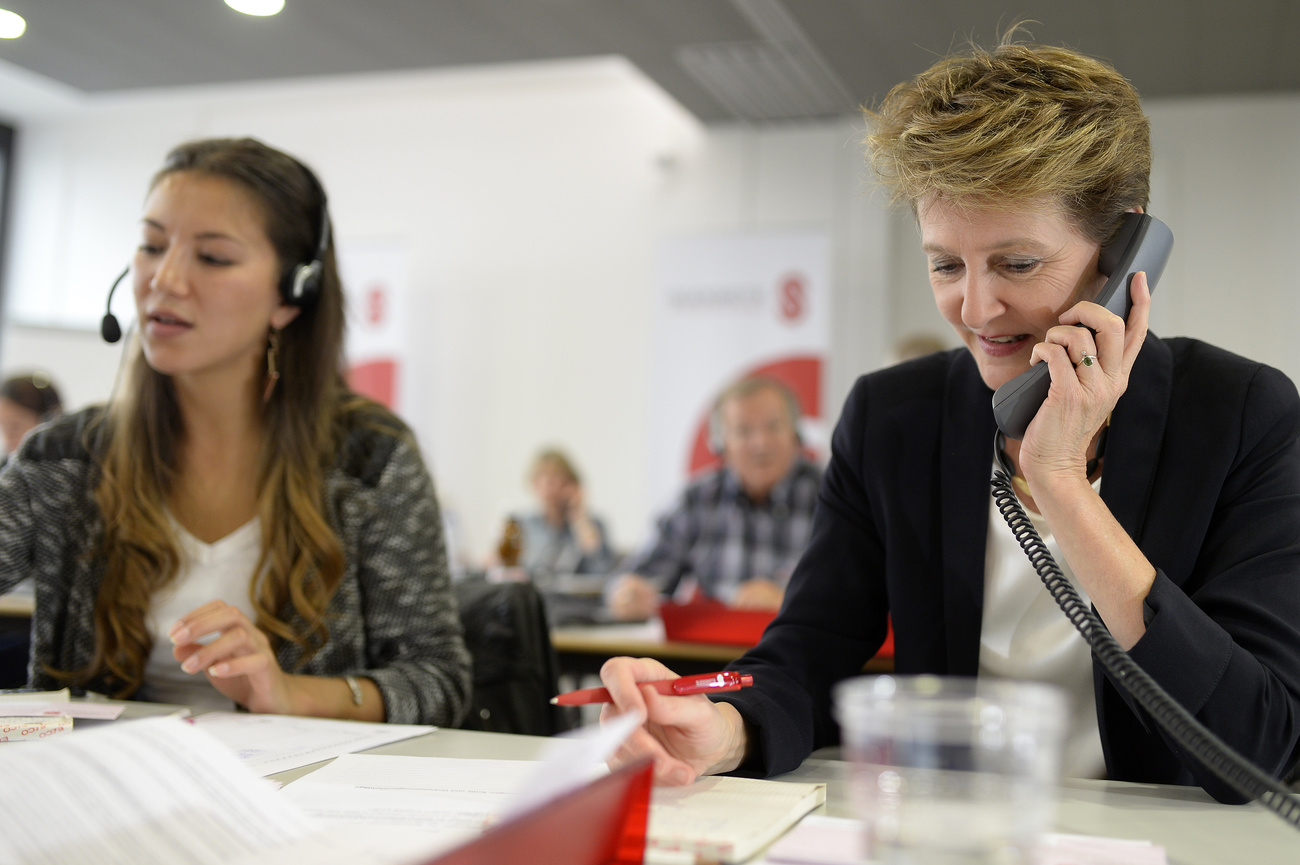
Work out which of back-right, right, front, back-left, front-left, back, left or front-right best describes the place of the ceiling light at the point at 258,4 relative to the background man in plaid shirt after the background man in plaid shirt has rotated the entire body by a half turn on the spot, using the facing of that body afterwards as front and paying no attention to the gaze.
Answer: back-left

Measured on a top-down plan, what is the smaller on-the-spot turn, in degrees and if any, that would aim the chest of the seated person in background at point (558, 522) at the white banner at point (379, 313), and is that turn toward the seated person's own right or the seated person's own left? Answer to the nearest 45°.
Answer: approximately 135° to the seated person's own right

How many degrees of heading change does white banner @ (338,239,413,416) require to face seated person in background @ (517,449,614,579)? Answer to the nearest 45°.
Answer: approximately 45° to its left

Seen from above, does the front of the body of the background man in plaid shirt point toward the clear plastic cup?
yes

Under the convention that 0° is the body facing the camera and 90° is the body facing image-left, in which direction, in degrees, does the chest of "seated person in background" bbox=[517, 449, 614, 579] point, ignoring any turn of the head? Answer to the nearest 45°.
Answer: approximately 0°

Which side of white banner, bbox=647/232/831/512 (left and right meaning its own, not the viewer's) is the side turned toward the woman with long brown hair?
front

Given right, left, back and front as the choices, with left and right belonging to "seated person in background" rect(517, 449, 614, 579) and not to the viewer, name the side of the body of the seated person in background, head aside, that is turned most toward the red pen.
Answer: front

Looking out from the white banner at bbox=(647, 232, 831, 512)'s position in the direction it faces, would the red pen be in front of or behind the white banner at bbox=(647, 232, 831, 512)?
in front

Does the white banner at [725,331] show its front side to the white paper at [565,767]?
yes
